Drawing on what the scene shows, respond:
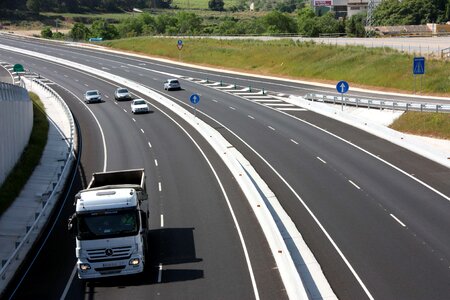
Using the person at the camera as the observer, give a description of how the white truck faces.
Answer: facing the viewer

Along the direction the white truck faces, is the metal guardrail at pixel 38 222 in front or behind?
behind

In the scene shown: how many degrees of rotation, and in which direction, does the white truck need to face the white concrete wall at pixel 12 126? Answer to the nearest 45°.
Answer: approximately 180°
